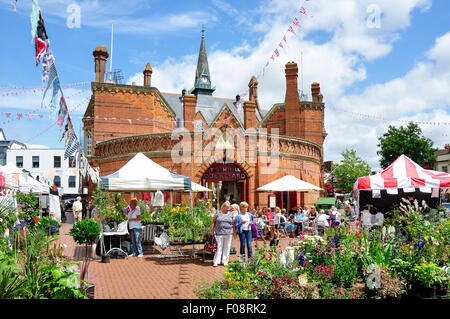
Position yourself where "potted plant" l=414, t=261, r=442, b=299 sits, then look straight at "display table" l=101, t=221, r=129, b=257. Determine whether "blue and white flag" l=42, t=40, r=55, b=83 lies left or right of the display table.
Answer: left

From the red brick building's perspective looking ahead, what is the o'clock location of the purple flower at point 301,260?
The purple flower is roughly at 12 o'clock from the red brick building.

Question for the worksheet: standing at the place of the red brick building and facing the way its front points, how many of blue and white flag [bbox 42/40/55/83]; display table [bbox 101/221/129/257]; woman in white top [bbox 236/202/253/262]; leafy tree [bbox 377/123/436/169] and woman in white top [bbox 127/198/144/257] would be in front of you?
4

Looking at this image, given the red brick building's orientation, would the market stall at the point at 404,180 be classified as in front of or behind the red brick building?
in front

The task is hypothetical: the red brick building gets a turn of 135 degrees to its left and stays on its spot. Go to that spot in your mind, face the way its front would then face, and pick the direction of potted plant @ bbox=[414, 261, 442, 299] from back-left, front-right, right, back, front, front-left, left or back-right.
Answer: back-right

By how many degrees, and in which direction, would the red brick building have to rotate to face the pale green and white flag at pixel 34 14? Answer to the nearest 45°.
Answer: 0° — it already faces it

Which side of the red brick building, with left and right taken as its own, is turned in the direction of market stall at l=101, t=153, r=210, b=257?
front

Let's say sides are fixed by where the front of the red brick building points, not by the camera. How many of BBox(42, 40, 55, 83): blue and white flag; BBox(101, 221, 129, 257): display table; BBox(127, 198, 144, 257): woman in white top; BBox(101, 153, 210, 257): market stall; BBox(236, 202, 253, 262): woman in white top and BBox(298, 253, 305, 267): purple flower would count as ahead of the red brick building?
6

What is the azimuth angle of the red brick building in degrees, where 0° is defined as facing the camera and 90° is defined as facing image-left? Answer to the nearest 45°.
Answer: approximately 0°

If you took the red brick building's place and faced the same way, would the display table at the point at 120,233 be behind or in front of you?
in front

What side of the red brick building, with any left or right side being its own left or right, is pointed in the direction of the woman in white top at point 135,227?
front

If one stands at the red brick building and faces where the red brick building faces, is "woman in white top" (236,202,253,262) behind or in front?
in front
